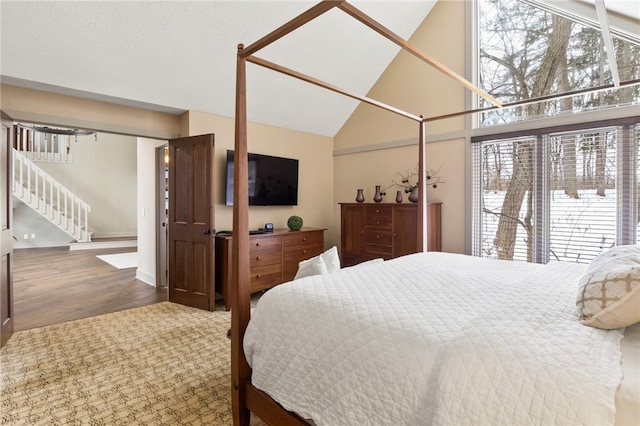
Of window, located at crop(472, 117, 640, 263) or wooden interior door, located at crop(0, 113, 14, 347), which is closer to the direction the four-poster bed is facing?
the wooden interior door

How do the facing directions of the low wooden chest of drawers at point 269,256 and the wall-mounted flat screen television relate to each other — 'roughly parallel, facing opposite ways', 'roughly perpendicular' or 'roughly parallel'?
roughly parallel

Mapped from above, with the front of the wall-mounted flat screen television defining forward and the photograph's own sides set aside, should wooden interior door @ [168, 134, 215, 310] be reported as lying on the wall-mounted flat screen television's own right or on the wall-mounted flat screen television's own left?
on the wall-mounted flat screen television's own right

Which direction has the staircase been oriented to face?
to the viewer's right

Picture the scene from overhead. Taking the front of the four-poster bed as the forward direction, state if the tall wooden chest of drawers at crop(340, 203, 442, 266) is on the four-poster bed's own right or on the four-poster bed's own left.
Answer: on the four-poster bed's own right

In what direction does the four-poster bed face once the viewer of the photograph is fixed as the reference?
facing away from the viewer and to the left of the viewer

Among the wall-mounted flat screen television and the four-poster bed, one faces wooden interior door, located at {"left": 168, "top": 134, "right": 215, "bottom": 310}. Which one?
the four-poster bed

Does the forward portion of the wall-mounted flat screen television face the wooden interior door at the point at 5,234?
no

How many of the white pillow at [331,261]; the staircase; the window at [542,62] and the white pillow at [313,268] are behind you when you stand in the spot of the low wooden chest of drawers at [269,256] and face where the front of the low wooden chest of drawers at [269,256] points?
1

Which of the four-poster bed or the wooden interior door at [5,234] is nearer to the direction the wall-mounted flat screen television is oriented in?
the four-poster bed

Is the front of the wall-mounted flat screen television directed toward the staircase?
no

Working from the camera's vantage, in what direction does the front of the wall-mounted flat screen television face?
facing the viewer and to the right of the viewer

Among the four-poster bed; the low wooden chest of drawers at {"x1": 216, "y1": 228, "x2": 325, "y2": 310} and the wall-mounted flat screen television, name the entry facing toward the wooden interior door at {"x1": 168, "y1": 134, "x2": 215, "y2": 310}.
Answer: the four-poster bed

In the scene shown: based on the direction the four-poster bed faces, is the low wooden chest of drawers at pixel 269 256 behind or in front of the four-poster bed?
in front

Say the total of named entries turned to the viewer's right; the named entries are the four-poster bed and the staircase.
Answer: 1
